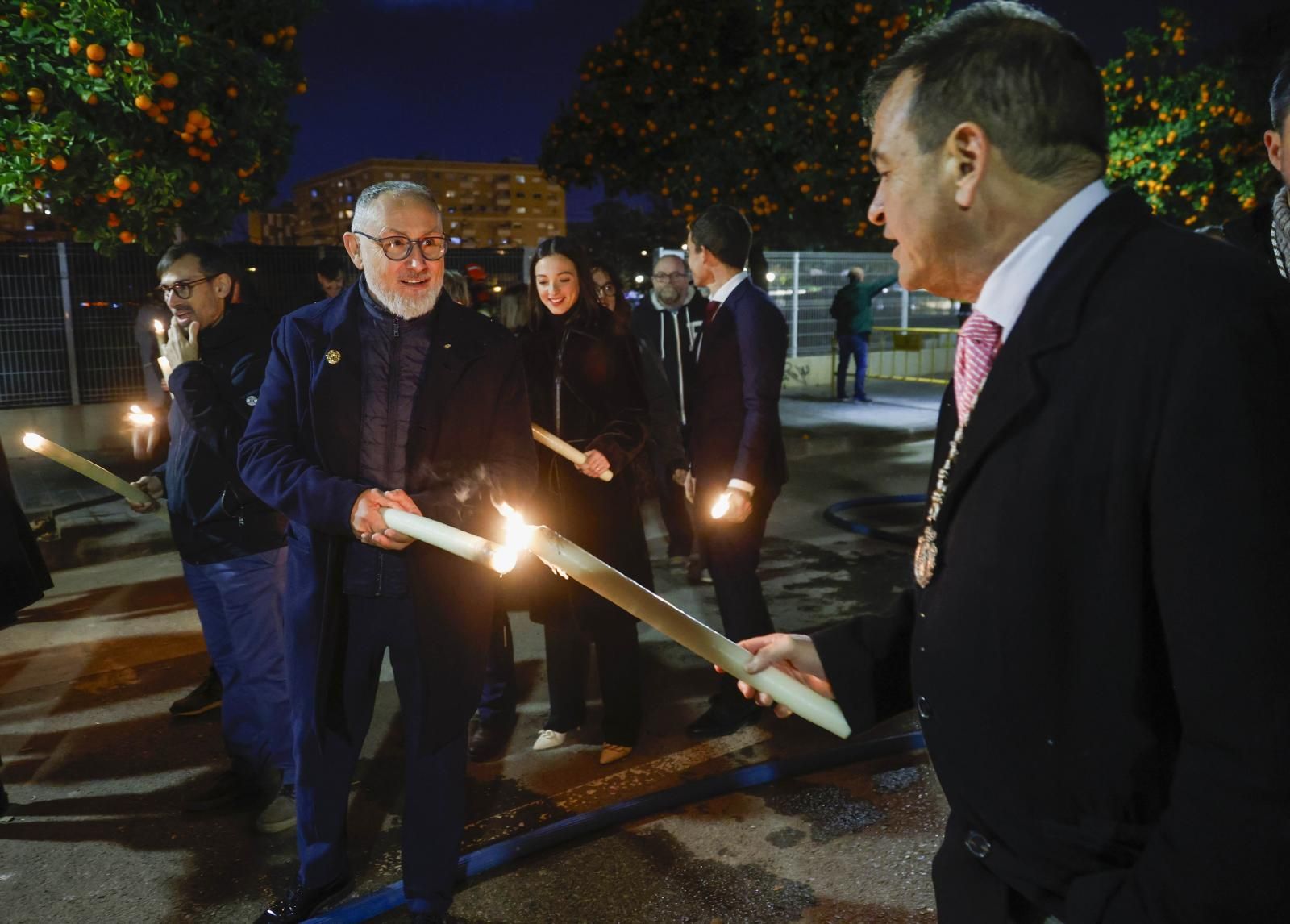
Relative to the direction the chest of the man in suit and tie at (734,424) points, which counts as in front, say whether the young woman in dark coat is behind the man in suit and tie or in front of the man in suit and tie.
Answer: in front

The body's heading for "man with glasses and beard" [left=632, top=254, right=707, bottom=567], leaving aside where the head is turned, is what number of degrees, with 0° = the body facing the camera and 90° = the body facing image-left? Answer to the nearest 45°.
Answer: approximately 0°

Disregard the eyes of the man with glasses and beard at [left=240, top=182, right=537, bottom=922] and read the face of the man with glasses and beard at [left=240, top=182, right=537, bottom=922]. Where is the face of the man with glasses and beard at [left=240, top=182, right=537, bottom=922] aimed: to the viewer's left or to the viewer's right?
to the viewer's right

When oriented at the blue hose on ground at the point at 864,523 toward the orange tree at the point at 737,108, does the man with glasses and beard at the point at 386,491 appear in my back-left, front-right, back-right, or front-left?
back-left

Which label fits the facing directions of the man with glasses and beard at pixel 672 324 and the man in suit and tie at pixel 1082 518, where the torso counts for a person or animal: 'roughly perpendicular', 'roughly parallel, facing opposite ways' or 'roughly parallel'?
roughly perpendicular

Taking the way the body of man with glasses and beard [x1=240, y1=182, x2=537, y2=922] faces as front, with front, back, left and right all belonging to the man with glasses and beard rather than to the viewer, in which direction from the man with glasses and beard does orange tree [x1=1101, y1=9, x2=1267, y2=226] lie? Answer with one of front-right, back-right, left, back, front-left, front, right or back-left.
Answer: back-left

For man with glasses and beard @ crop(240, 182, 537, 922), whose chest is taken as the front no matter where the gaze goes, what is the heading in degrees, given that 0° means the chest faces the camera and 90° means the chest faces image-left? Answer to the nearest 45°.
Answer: approximately 0°

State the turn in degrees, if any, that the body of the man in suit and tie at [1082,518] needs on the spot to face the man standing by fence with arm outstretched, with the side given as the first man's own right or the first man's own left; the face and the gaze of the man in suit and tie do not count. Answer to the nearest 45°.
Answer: approximately 90° to the first man's own right

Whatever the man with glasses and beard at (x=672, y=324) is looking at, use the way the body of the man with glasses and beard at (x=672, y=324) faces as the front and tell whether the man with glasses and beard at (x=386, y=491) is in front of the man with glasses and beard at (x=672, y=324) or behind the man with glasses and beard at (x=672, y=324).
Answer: in front

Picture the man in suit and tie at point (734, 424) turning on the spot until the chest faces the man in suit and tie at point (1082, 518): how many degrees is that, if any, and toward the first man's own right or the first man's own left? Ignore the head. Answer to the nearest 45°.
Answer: approximately 90° to the first man's own left

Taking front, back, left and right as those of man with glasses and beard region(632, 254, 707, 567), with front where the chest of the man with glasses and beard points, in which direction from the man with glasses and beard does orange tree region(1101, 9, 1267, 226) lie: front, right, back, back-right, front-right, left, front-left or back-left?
back-left

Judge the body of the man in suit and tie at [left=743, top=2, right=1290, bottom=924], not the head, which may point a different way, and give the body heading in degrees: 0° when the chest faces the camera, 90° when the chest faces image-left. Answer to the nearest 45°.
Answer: approximately 90°

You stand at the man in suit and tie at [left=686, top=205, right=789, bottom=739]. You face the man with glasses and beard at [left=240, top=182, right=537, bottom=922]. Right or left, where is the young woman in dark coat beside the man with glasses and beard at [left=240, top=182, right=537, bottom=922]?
right
